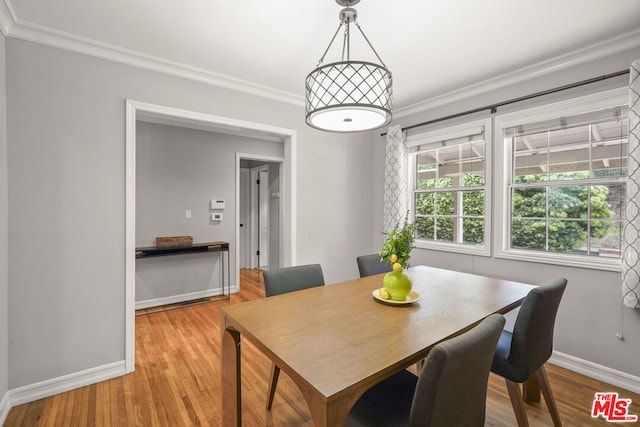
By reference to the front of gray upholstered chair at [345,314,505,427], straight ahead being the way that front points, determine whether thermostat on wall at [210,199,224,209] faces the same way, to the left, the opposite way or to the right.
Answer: the opposite way

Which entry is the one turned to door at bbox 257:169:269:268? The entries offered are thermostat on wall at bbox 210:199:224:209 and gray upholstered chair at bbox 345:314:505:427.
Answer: the gray upholstered chair

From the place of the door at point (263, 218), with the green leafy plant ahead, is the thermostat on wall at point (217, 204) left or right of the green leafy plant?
right

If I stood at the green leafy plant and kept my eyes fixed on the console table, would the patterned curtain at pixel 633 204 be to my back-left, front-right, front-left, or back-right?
back-right

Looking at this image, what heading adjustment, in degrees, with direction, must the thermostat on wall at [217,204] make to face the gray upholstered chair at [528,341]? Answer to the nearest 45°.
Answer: approximately 45° to its left

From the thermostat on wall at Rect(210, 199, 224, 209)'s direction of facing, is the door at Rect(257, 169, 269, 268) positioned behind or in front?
behind

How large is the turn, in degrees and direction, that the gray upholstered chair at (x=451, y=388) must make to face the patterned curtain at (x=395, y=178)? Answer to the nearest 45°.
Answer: approximately 45° to its right

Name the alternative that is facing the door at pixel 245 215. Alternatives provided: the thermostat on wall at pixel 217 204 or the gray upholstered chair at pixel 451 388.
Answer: the gray upholstered chair

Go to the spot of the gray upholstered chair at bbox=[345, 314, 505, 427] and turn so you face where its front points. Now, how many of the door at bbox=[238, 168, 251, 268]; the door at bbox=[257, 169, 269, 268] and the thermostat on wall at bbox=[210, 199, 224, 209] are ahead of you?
3

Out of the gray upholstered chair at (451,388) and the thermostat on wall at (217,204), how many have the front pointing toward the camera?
1

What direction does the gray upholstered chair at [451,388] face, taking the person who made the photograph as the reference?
facing away from the viewer and to the left of the viewer
